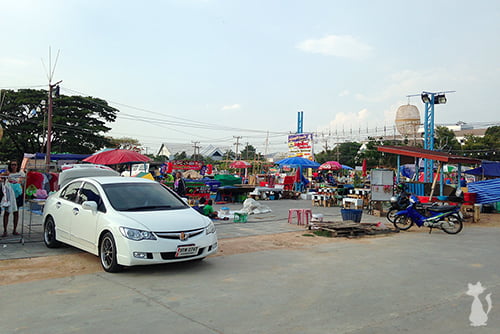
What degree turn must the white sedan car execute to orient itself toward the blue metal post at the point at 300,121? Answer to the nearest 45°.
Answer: approximately 90° to its left

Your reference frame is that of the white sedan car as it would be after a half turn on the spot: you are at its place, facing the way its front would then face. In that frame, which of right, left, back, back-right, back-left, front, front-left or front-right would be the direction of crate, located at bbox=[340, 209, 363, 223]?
right

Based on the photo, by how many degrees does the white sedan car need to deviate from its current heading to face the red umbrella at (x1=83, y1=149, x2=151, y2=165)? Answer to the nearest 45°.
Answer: approximately 135° to its left

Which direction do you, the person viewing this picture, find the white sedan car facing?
facing the viewer and to the right of the viewer

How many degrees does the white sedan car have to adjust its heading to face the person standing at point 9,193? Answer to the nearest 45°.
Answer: approximately 180°

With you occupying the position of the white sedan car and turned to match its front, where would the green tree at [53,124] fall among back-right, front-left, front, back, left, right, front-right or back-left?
back-left
